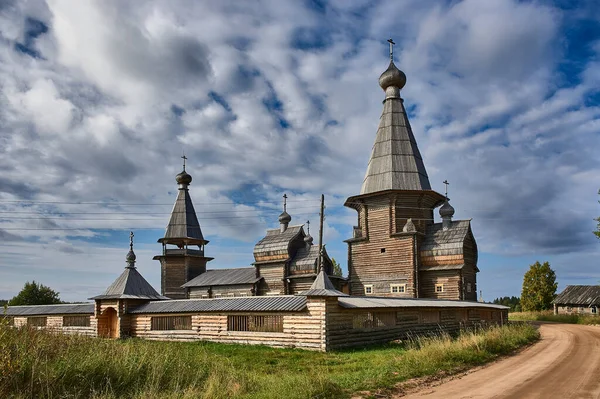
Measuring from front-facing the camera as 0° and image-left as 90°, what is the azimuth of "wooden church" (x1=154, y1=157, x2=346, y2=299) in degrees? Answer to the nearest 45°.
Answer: approximately 90°

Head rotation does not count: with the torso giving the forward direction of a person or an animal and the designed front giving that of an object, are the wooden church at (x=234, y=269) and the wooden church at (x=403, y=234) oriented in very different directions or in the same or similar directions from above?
same or similar directions

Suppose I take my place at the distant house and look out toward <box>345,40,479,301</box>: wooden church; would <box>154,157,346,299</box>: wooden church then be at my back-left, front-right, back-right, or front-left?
front-right

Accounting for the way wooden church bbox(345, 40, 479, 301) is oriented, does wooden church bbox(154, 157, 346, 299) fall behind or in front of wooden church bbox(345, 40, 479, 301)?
in front

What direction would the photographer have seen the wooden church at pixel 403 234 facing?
facing to the left of the viewer

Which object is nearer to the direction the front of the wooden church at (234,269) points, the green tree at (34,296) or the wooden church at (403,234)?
the green tree

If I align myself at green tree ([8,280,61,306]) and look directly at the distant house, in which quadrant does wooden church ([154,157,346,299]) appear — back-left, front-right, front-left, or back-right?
front-right

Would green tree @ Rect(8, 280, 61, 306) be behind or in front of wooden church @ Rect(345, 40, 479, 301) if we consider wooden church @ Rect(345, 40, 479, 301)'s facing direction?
in front

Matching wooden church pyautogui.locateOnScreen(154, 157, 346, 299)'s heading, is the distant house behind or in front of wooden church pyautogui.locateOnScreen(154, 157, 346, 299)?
behind

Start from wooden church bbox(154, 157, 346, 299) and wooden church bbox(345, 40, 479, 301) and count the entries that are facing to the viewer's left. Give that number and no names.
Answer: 2
